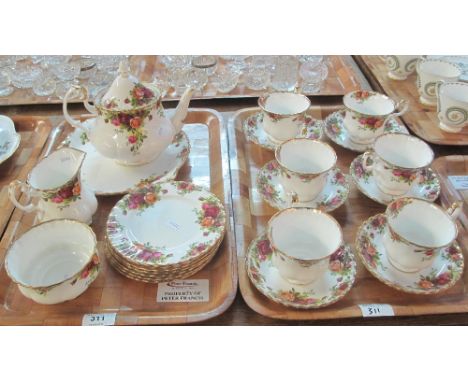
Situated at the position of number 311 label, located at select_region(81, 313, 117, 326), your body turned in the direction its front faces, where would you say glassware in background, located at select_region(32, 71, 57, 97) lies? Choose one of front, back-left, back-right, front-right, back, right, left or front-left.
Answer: back

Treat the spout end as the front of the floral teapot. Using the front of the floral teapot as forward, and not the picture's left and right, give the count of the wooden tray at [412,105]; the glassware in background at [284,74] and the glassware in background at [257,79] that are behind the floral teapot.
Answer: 0

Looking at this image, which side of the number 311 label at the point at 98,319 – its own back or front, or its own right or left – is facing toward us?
front

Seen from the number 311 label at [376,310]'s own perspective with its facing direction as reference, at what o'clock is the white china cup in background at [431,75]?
The white china cup in background is roughly at 6 o'clock from the number 311 label.

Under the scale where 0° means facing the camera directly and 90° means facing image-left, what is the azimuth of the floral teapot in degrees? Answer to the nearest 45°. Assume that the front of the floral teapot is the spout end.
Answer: approximately 270°

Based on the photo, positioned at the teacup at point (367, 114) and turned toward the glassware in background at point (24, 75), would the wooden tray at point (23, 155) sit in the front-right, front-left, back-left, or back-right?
front-left

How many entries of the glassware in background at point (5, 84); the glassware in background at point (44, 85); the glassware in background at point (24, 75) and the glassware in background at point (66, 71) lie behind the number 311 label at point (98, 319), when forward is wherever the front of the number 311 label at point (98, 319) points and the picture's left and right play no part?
4

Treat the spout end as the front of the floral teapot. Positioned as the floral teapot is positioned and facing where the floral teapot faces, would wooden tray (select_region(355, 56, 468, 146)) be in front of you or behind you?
in front

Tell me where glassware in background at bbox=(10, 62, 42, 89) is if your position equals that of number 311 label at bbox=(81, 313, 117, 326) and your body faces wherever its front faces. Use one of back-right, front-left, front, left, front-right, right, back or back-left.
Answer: back

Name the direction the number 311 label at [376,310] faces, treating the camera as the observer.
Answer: facing the viewer

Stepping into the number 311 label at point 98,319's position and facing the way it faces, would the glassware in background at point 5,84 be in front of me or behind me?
behind

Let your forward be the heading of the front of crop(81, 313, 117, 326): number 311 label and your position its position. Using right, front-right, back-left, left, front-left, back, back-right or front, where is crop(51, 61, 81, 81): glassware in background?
back
